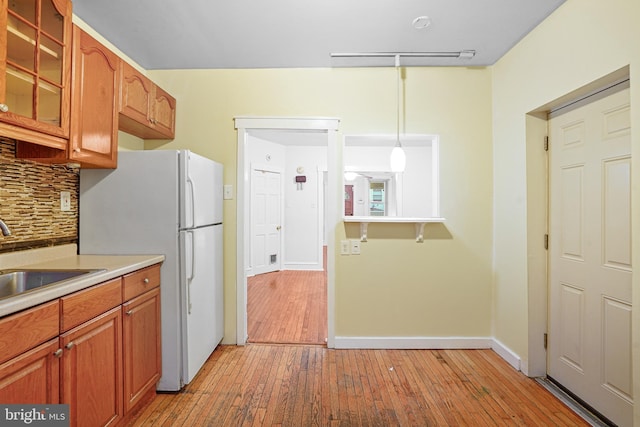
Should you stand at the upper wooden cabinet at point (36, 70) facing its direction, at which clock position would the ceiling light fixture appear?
The ceiling light fixture is roughly at 11 o'clock from the upper wooden cabinet.

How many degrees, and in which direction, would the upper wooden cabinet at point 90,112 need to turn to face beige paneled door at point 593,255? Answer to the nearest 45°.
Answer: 0° — it already faces it

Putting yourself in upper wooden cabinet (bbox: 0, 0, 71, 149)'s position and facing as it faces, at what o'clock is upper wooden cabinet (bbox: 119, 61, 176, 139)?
upper wooden cabinet (bbox: 119, 61, 176, 139) is roughly at 9 o'clock from upper wooden cabinet (bbox: 0, 0, 71, 149).

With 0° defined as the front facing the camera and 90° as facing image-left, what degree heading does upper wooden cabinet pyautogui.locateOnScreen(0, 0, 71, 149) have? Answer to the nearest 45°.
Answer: approximately 315°

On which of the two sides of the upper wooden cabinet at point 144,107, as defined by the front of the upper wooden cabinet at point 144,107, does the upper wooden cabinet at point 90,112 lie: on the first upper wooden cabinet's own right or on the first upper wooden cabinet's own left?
on the first upper wooden cabinet's own right

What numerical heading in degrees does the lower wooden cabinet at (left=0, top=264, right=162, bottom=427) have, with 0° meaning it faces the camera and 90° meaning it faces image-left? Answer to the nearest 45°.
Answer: approximately 315°

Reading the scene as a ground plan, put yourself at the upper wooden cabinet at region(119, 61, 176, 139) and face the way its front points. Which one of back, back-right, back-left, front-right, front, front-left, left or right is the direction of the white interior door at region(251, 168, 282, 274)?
left

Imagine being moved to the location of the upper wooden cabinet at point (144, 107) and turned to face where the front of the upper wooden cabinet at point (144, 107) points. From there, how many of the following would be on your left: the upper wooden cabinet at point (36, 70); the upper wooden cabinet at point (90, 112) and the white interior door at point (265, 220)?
1
